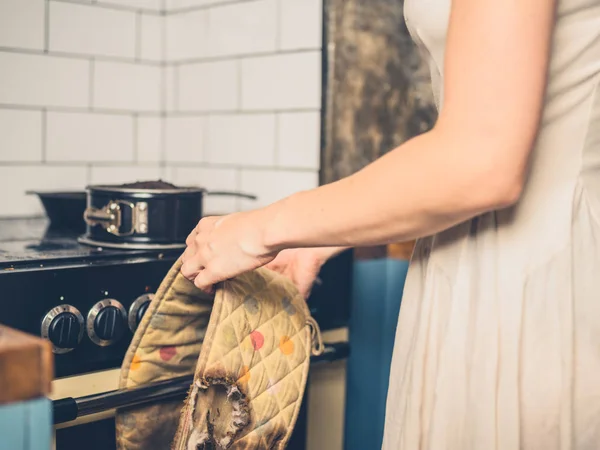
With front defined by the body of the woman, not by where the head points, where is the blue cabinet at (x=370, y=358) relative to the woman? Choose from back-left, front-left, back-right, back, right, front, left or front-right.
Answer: right

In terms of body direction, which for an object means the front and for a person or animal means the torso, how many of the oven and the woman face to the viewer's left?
1

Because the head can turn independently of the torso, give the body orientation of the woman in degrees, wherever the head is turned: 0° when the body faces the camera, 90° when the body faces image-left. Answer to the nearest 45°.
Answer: approximately 90°

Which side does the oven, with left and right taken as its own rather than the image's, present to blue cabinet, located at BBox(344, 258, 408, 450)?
left

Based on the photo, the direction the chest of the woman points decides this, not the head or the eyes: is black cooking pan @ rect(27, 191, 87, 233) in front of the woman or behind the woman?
in front

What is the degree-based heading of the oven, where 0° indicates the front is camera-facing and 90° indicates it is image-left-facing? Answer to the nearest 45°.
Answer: approximately 315°
